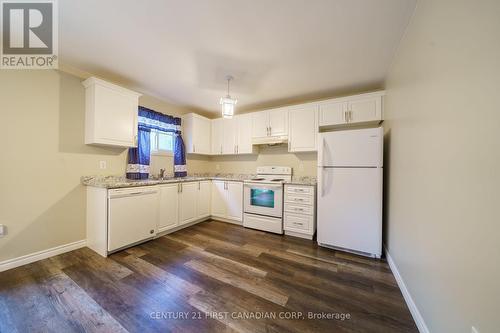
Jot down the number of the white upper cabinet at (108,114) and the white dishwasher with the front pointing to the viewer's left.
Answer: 0

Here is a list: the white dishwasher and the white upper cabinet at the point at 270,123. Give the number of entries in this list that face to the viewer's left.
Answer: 0

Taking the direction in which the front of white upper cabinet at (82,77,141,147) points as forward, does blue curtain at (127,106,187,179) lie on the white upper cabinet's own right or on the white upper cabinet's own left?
on the white upper cabinet's own left

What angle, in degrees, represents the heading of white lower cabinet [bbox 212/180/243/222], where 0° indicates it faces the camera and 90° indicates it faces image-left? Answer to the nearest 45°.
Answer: approximately 45°

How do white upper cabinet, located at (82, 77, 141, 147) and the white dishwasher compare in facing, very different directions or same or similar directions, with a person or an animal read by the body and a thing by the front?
same or similar directions

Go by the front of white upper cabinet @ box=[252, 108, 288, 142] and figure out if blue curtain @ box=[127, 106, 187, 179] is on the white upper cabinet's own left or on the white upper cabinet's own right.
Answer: on the white upper cabinet's own right

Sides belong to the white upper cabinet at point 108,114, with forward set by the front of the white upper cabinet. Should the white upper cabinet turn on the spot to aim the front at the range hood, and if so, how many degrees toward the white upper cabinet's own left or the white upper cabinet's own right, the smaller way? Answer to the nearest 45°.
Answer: approximately 45° to the white upper cabinet's own left

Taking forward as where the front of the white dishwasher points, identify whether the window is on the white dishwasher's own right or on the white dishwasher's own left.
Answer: on the white dishwasher's own left

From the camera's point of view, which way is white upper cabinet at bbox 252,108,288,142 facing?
toward the camera

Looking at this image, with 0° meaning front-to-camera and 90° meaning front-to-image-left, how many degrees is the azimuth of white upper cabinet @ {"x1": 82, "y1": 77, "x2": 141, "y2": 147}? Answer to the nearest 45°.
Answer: approximately 315°
